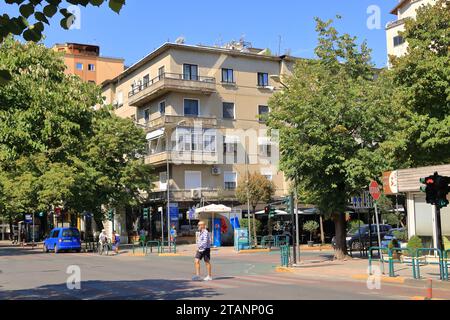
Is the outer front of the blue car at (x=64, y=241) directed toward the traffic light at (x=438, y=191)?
no

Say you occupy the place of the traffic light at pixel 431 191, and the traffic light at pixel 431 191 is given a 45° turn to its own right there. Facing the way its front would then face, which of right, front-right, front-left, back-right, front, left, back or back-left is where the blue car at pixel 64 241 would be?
front-right

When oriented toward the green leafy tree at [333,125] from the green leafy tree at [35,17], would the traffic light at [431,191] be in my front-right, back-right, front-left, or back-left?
front-right

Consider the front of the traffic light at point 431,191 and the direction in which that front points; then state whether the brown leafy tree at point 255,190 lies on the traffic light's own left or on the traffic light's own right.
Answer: on the traffic light's own right

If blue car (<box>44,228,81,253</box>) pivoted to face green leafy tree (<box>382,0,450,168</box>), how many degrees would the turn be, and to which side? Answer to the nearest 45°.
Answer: approximately 180°

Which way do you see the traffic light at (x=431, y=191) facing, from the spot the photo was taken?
facing the viewer and to the left of the viewer

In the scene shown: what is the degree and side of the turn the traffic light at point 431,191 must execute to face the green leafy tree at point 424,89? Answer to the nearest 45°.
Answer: approximately 135° to its right
